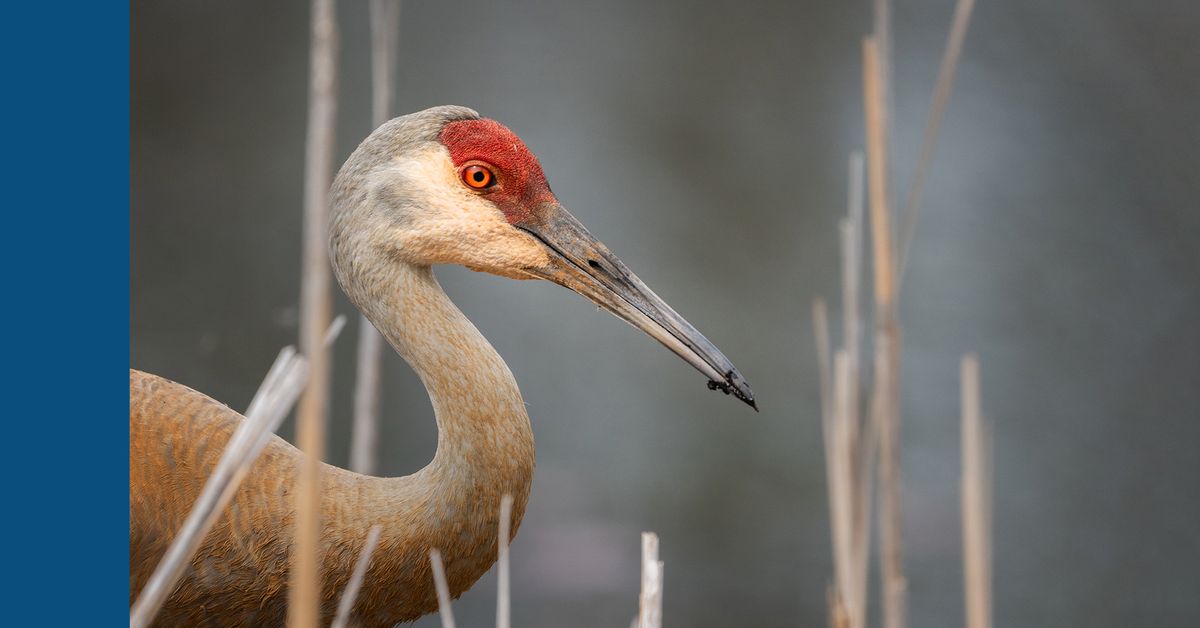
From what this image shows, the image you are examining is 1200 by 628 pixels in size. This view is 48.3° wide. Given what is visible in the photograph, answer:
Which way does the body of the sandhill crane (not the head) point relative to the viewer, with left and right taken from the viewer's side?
facing to the right of the viewer

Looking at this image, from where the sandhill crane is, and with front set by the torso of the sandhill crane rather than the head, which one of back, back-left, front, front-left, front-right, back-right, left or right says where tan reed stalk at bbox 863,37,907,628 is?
front-right

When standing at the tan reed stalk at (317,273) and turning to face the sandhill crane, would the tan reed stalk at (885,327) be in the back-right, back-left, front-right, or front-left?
front-right

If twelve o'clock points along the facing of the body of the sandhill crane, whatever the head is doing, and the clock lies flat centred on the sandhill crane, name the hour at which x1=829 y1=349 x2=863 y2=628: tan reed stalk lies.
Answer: The tan reed stalk is roughly at 11 o'clock from the sandhill crane.

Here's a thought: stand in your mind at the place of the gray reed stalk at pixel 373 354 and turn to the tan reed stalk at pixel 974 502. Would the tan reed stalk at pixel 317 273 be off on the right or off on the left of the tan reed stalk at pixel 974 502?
right
